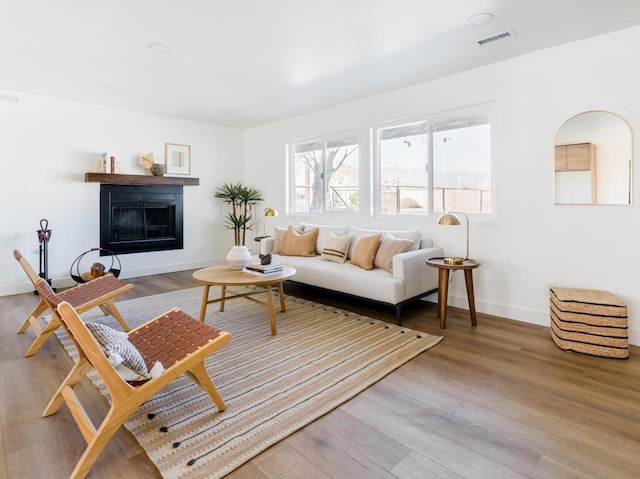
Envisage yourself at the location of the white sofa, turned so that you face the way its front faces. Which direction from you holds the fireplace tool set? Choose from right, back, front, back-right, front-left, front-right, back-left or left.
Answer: front-right

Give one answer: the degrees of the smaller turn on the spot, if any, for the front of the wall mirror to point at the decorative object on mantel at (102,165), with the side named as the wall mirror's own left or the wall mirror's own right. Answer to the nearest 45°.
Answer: approximately 90° to the wall mirror's own right

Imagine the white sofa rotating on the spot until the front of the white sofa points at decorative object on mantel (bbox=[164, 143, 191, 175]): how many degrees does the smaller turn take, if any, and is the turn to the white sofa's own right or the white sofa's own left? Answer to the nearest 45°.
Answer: approximately 90° to the white sofa's own right

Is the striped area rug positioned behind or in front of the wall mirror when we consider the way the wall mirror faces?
in front

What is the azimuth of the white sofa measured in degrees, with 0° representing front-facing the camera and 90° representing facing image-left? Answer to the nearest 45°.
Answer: approximately 45°

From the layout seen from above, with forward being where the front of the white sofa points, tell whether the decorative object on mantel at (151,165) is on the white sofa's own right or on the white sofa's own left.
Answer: on the white sofa's own right

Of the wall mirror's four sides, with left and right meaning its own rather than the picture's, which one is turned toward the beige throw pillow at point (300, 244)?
right

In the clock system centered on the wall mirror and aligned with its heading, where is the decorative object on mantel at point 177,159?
The decorative object on mantel is roughly at 3 o'clock from the wall mirror.

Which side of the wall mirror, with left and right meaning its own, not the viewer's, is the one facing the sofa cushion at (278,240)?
right
